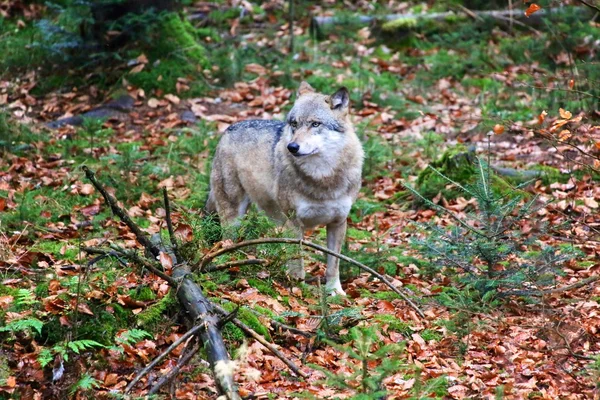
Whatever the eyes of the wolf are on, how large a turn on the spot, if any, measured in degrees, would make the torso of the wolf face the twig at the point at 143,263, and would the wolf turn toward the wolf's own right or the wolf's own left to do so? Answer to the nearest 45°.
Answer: approximately 90° to the wolf's own right

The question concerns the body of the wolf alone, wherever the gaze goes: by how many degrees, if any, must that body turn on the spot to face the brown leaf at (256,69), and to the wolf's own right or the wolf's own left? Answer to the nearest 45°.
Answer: approximately 135° to the wolf's own left

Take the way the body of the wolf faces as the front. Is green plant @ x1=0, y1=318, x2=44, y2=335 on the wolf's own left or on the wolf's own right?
on the wolf's own right

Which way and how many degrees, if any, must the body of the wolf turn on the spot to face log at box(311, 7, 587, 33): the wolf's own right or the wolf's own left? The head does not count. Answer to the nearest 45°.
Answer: approximately 135° to the wolf's own left

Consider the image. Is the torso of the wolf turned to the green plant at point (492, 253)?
yes

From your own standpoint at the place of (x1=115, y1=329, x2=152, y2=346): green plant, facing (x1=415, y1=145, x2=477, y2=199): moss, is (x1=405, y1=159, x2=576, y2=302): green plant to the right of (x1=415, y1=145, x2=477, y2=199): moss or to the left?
right

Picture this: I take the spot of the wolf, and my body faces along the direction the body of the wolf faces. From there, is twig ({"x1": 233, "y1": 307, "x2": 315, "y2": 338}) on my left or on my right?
on my right

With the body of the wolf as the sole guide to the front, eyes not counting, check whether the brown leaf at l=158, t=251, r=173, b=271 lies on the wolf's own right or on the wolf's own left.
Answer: on the wolf's own right

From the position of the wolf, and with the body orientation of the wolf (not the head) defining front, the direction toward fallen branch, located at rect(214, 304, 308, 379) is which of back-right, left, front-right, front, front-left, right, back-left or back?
front-right

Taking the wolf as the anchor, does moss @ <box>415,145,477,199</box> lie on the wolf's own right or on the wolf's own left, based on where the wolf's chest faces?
on the wolf's own left

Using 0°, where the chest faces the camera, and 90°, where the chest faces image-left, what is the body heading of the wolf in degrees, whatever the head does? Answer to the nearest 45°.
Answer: approximately 315°
